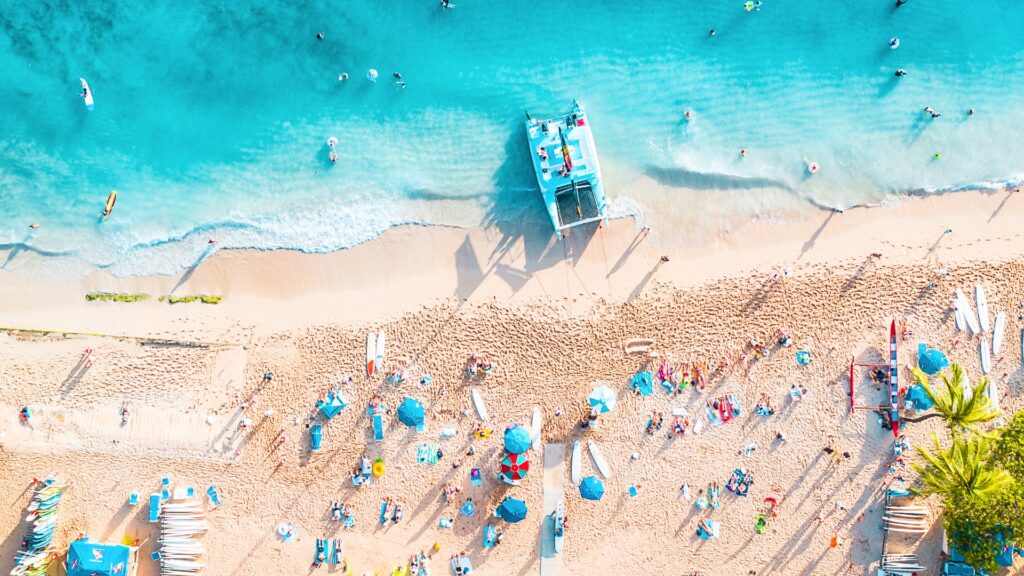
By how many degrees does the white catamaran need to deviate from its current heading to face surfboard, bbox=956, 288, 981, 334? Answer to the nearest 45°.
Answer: approximately 90° to its left

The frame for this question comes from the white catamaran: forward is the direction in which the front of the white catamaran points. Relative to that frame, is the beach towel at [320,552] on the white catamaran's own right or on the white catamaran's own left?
on the white catamaran's own right

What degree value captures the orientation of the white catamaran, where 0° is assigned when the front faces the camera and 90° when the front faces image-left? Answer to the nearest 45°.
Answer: approximately 0°

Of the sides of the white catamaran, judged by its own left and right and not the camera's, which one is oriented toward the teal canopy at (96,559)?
right
